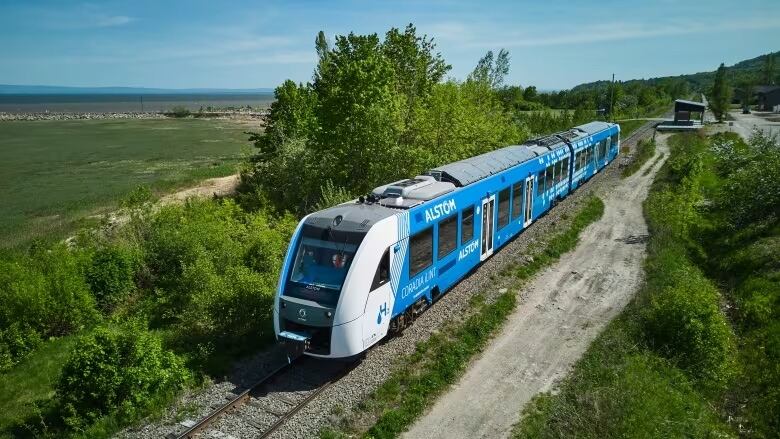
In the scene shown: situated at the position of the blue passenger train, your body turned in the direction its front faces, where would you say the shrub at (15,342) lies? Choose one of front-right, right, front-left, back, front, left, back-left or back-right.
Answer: front-right

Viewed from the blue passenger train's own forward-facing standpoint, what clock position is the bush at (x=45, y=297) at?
The bush is roughly at 2 o'clock from the blue passenger train.

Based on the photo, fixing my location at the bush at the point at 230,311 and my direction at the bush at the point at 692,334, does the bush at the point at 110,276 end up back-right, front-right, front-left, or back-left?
back-left

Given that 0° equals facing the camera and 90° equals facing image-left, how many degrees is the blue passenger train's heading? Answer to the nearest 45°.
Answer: approximately 45°

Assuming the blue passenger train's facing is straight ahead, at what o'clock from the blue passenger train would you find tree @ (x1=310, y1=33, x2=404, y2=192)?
The tree is roughly at 2 o'clock from the blue passenger train.

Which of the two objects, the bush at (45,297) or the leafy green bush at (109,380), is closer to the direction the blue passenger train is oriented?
the leafy green bush

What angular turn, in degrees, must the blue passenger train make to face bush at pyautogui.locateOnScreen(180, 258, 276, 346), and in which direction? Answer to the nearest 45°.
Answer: approximately 45° to its right

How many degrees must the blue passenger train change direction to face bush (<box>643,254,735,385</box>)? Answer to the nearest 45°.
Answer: approximately 135° to its left

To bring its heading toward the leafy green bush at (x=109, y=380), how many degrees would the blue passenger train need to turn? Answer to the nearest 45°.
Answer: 0° — it already faces it
